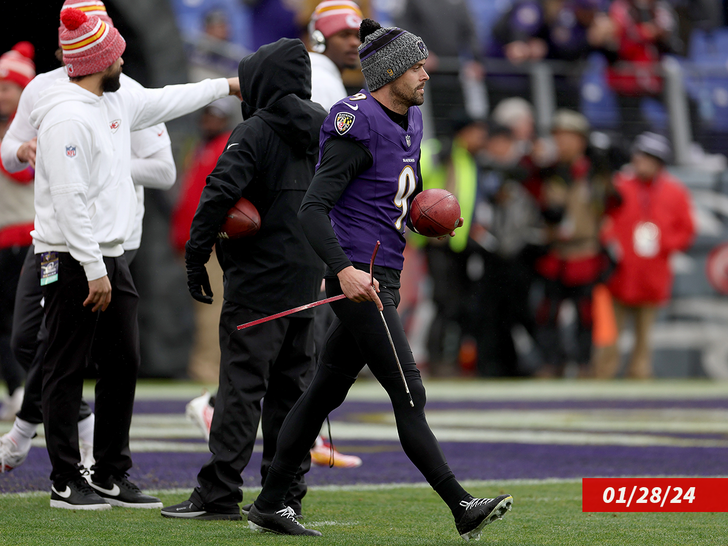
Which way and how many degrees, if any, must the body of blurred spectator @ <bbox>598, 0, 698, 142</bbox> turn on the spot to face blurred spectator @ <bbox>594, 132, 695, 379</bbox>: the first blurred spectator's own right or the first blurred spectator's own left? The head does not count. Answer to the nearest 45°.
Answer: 0° — they already face them

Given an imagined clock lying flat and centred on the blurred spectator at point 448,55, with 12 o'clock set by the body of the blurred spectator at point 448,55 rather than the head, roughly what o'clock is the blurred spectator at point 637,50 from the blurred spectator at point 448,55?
the blurred spectator at point 637,50 is roughly at 8 o'clock from the blurred spectator at point 448,55.

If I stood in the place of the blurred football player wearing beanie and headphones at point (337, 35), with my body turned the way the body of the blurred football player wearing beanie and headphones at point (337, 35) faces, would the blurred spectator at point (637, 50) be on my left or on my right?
on my left

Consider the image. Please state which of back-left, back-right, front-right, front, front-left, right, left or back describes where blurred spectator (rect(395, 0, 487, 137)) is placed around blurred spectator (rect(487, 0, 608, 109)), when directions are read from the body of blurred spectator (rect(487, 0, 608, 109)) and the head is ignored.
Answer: front-right

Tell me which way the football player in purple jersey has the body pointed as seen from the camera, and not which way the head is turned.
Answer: to the viewer's right

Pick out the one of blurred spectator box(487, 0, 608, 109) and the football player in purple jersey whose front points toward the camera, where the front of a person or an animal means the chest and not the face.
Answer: the blurred spectator

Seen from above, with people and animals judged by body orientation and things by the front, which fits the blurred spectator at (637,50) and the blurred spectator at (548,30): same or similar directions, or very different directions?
same or similar directions

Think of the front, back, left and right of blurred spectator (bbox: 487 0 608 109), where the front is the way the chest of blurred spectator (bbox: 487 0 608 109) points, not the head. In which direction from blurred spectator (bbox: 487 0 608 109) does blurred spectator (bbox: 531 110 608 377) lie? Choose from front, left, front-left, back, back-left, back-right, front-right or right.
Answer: front

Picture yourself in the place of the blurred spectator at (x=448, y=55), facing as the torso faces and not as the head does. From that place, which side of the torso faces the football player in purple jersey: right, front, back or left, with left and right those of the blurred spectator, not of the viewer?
front

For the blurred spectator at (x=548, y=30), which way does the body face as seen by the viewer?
toward the camera

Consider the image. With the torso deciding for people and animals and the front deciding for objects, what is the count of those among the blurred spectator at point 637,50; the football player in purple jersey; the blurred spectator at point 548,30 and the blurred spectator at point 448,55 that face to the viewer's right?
1

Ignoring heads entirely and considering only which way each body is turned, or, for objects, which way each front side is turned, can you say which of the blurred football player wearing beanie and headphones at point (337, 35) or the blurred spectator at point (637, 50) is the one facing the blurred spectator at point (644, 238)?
the blurred spectator at point (637, 50)

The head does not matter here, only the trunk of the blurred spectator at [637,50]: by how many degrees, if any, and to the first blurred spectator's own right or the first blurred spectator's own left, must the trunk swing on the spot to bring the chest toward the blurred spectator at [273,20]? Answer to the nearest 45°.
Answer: approximately 90° to the first blurred spectator's own right

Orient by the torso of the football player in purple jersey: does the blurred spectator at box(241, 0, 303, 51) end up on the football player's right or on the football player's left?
on the football player's left

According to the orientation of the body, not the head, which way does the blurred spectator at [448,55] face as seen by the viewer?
toward the camera
